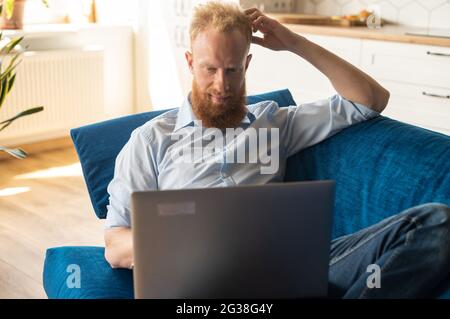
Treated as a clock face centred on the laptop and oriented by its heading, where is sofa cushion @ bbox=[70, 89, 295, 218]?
The sofa cushion is roughly at 11 o'clock from the laptop.

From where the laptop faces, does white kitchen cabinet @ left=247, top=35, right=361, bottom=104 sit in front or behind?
in front

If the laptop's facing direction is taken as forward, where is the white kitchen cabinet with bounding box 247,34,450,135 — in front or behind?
in front

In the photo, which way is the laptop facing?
away from the camera

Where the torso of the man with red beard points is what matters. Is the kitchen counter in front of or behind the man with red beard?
behind

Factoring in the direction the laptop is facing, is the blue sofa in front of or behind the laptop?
in front

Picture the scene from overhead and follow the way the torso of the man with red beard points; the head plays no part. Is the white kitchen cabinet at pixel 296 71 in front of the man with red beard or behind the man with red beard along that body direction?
behind
